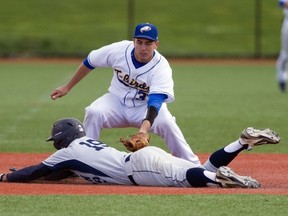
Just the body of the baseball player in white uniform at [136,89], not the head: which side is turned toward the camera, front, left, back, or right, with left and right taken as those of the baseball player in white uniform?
front

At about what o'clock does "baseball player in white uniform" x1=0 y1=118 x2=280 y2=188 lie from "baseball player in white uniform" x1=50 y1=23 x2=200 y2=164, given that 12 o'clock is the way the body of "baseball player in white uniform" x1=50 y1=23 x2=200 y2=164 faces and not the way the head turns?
"baseball player in white uniform" x1=0 y1=118 x2=280 y2=188 is roughly at 12 o'clock from "baseball player in white uniform" x1=50 y1=23 x2=200 y2=164.
